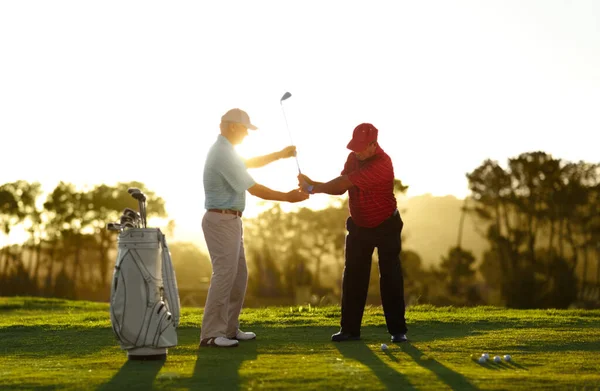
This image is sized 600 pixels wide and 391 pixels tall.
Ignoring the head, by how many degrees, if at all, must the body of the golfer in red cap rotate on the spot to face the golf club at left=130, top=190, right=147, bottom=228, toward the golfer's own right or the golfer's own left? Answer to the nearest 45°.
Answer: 0° — they already face it

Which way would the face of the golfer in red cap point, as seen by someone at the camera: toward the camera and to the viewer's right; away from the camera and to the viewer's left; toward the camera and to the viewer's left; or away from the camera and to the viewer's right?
toward the camera and to the viewer's left

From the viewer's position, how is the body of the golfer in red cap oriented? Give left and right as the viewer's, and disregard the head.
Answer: facing the viewer and to the left of the viewer

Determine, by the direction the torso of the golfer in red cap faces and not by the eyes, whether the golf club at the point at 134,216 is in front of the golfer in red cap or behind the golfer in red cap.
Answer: in front
